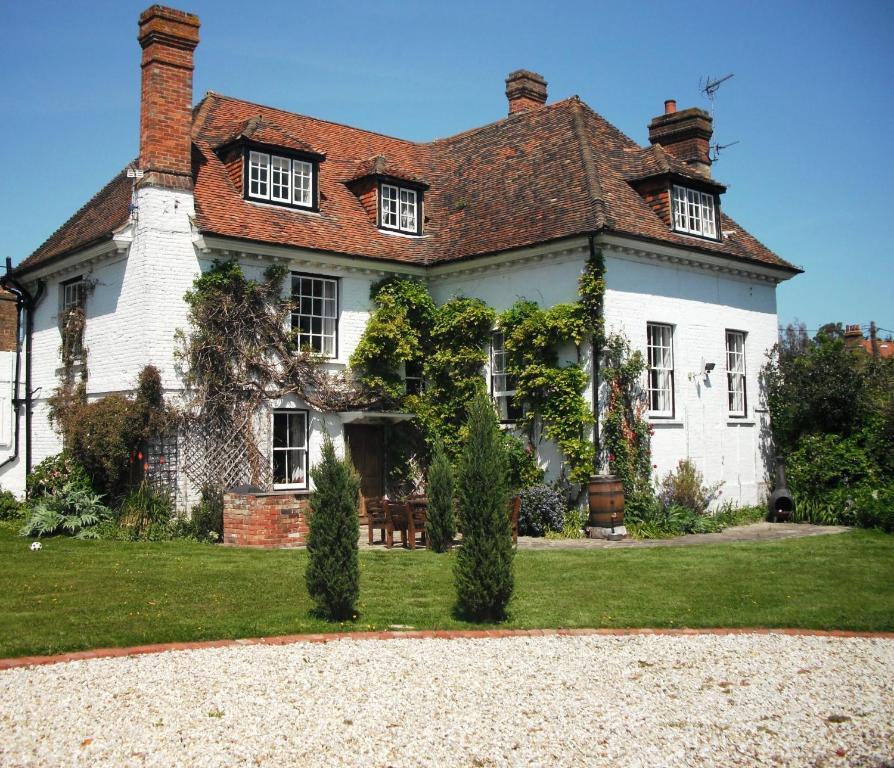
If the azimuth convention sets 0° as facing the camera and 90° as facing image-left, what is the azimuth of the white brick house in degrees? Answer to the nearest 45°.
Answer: approximately 315°

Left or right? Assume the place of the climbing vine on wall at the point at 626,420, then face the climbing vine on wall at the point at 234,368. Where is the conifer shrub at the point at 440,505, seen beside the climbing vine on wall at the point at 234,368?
left

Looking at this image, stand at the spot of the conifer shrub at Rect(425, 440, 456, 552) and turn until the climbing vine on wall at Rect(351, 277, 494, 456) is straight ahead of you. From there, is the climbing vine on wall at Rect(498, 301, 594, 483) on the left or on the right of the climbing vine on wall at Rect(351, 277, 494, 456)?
right

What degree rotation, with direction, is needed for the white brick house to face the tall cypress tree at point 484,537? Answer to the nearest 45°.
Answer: approximately 45° to its right

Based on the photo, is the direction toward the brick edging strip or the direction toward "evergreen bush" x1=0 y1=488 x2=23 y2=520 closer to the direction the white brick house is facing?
the brick edging strip
